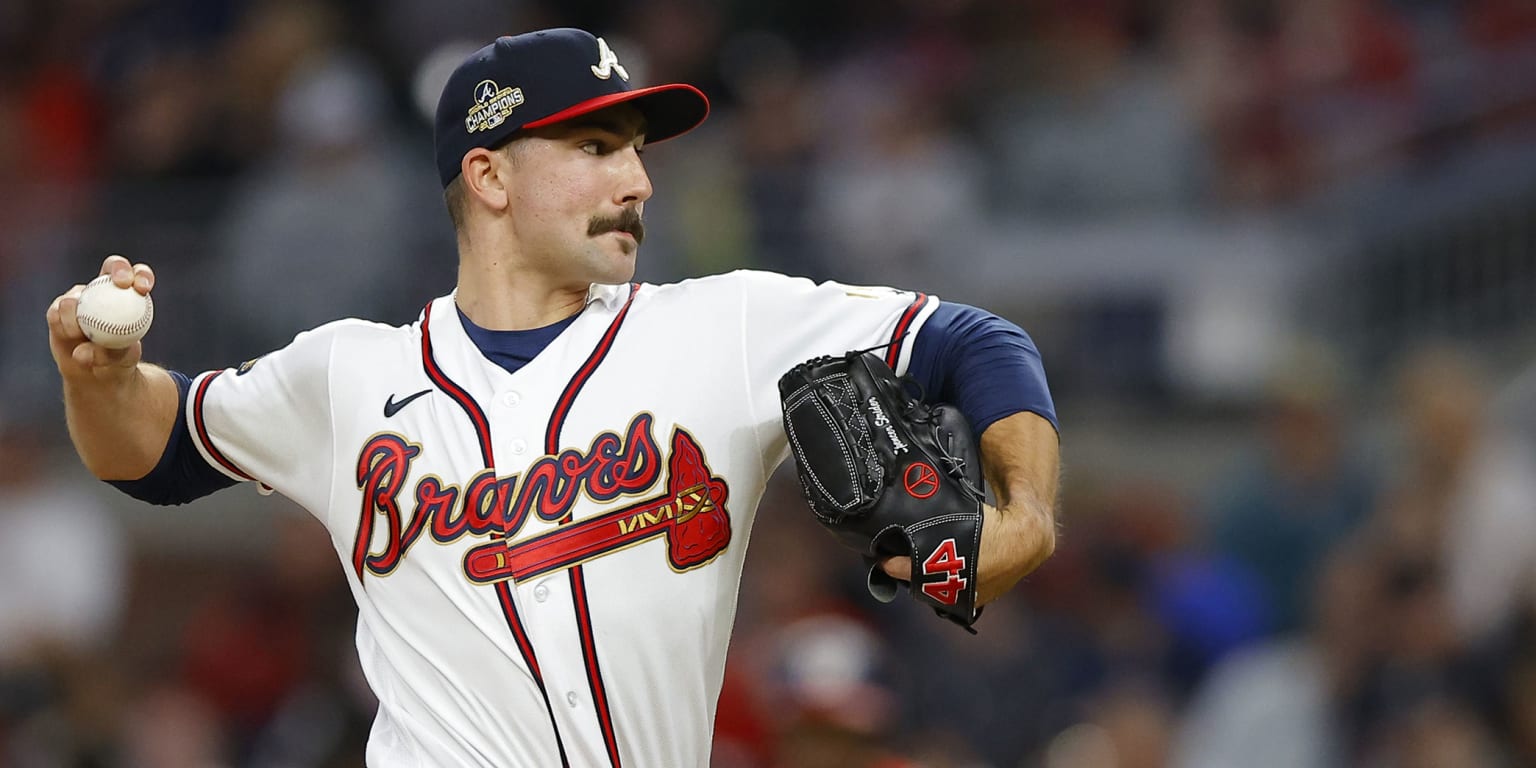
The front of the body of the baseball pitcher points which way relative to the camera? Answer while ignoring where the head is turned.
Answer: toward the camera
